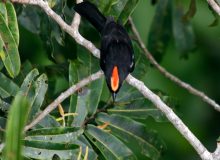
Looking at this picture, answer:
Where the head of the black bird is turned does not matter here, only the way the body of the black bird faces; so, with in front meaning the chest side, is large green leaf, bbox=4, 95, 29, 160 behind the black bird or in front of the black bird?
in front

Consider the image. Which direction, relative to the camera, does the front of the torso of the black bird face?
toward the camera

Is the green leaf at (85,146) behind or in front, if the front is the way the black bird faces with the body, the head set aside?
in front

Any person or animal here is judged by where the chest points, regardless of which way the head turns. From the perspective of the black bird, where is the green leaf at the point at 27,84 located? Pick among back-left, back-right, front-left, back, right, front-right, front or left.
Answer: front-right

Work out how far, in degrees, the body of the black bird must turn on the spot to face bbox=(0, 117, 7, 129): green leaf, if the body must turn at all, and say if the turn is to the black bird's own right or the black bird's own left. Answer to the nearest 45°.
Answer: approximately 45° to the black bird's own right

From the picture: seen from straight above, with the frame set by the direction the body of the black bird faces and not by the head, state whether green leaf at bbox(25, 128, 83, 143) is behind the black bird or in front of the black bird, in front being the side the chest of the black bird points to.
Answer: in front

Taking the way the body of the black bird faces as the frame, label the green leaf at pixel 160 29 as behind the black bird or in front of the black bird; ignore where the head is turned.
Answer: behind

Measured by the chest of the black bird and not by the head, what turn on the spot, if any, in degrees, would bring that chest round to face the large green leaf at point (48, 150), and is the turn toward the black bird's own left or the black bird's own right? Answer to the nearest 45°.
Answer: approximately 45° to the black bird's own right

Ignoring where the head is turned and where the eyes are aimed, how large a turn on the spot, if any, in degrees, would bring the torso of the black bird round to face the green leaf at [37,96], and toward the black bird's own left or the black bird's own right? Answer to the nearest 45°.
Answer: approximately 45° to the black bird's own right

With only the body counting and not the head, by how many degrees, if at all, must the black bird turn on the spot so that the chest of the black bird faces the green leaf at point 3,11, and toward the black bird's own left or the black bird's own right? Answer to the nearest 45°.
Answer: approximately 45° to the black bird's own right
